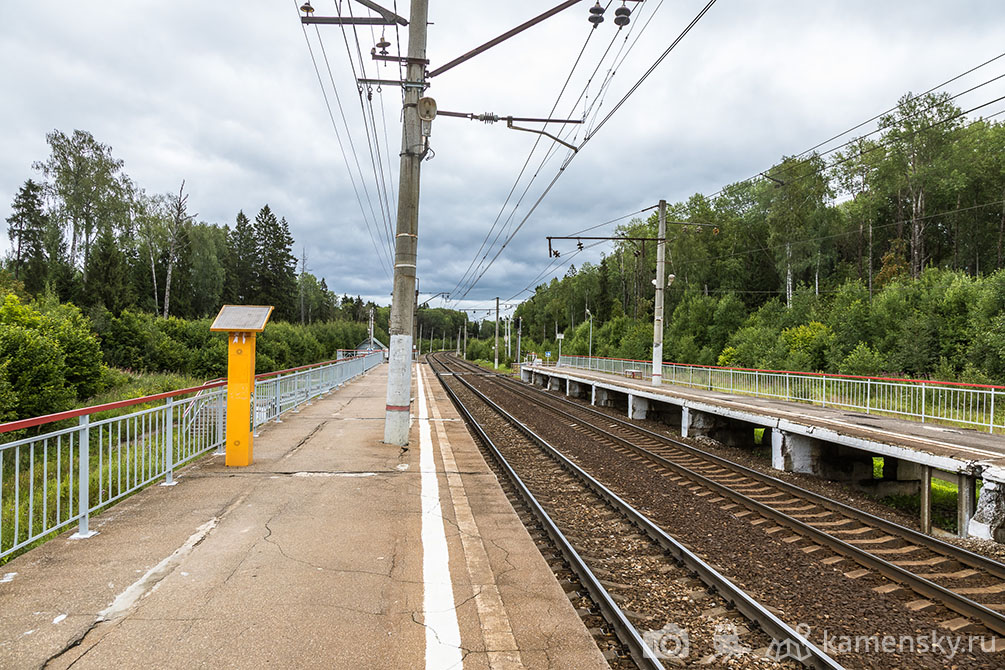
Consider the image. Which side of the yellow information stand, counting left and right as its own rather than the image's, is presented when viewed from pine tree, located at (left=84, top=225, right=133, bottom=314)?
back

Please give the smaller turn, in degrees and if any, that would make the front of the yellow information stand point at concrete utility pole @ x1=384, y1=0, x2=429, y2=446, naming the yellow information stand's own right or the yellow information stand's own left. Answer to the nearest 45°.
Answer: approximately 135° to the yellow information stand's own left

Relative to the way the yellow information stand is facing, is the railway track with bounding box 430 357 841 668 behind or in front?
in front

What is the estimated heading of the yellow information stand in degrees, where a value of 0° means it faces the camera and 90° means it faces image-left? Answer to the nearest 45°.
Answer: approximately 0°

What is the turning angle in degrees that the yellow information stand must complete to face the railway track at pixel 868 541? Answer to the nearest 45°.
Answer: approximately 45° to its left

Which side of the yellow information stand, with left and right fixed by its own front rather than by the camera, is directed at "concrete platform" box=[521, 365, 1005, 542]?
left

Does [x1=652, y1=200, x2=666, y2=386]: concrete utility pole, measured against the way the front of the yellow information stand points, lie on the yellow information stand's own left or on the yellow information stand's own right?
on the yellow information stand's own left
